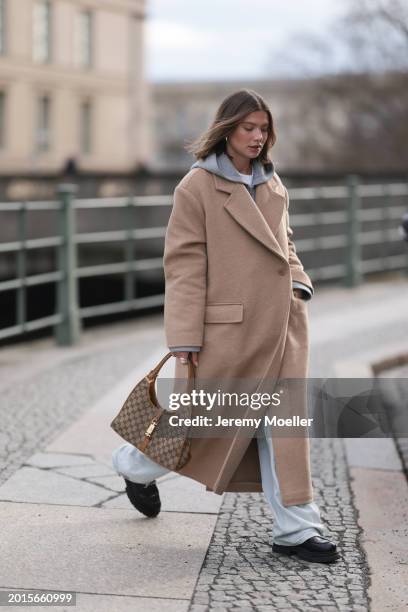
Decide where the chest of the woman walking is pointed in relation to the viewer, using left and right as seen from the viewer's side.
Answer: facing the viewer and to the right of the viewer

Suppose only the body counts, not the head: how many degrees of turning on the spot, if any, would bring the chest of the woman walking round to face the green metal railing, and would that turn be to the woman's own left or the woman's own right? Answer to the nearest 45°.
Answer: approximately 135° to the woman's own left
